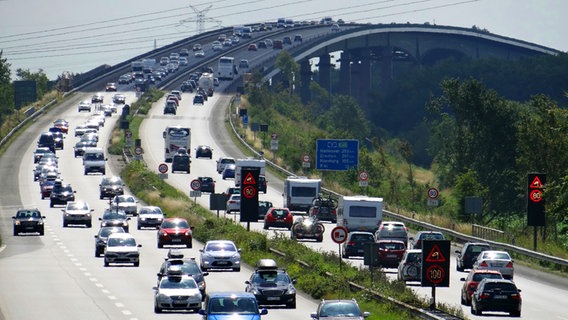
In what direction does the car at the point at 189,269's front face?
toward the camera

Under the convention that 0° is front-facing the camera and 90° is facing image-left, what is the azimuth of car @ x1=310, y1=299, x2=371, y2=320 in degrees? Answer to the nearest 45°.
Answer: approximately 0°

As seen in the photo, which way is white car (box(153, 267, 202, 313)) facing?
toward the camera

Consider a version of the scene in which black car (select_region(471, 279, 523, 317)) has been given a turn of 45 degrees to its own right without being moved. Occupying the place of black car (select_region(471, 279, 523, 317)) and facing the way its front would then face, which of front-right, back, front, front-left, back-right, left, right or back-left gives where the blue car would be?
back

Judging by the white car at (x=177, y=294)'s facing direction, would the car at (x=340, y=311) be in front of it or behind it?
in front

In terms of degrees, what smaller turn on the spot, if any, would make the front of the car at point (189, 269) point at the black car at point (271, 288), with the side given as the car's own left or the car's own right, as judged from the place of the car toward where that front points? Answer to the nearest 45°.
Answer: approximately 45° to the car's own left

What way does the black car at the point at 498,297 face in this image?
away from the camera

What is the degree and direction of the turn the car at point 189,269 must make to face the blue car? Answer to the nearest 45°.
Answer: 0° — it already faces it

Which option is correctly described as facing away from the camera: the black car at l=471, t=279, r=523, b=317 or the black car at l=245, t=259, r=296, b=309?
the black car at l=471, t=279, r=523, b=317

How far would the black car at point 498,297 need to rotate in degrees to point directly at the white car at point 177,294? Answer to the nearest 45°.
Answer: approximately 90° to its left

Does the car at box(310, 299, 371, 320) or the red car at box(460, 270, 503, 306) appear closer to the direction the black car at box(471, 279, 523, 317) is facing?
the red car

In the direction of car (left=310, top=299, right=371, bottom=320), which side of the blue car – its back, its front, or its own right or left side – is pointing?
left
